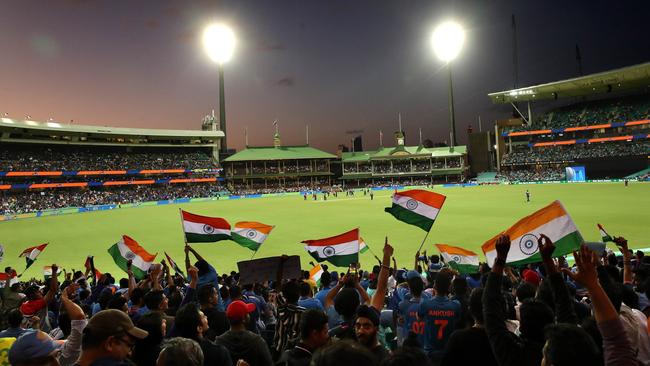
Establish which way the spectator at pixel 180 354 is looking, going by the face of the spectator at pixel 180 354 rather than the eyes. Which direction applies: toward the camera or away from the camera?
away from the camera

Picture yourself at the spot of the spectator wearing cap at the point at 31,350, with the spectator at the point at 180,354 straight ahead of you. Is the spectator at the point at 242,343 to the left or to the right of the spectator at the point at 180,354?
left

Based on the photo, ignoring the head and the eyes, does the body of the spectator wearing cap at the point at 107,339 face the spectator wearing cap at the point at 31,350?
no

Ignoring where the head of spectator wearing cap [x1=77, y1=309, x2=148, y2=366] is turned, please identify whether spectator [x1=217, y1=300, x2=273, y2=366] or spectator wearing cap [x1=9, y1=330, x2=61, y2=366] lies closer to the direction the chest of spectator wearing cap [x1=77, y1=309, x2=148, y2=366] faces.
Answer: the spectator

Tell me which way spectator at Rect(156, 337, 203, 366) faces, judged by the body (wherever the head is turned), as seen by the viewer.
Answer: away from the camera

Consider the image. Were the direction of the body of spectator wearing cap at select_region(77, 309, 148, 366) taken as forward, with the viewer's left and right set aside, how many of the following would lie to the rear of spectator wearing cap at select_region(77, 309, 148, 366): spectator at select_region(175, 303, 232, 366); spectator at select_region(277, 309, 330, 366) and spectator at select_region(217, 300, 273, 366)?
0

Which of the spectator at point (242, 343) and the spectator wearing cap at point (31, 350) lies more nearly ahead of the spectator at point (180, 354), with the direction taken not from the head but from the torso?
the spectator

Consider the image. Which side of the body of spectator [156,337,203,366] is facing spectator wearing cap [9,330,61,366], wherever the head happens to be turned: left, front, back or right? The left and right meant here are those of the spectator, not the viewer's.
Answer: left

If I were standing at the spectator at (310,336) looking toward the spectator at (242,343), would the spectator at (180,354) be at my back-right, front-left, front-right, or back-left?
front-left

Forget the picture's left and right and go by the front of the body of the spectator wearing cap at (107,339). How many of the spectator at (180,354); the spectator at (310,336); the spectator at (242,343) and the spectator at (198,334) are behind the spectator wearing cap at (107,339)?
0

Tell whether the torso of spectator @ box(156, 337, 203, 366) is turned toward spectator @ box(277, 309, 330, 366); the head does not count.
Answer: no
